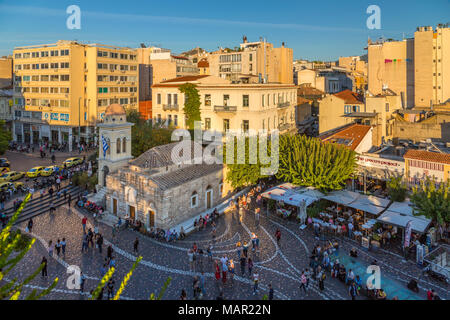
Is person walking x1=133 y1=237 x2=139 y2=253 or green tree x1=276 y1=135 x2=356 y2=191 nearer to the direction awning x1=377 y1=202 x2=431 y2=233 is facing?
the person walking

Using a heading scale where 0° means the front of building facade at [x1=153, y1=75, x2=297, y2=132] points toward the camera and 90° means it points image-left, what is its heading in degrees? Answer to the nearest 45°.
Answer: approximately 0°

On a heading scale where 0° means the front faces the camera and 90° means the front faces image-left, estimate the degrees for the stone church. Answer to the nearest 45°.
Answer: approximately 45°

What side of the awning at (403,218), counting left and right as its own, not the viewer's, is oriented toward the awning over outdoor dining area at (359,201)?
right
